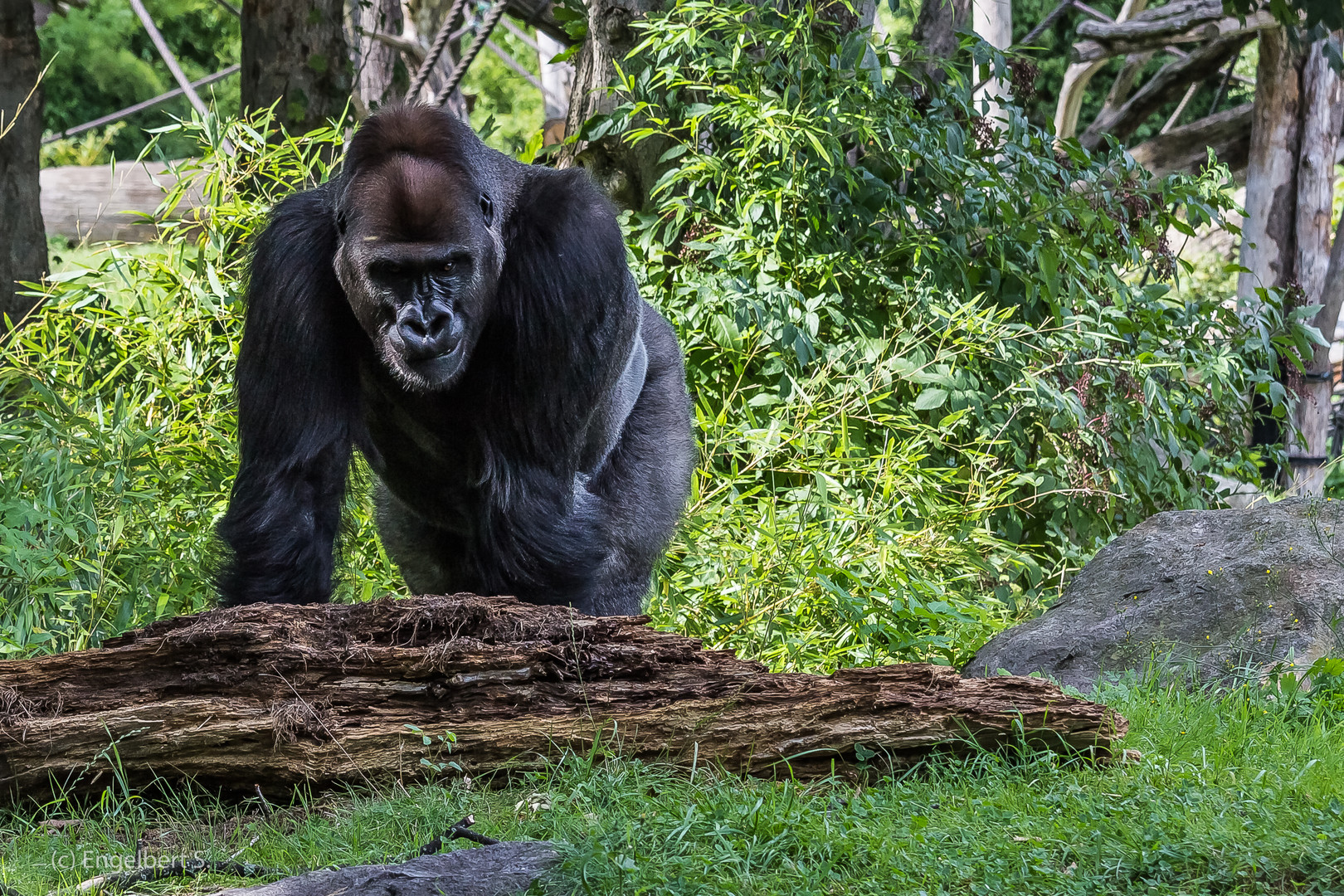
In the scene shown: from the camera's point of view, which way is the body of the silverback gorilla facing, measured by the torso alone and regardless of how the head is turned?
toward the camera

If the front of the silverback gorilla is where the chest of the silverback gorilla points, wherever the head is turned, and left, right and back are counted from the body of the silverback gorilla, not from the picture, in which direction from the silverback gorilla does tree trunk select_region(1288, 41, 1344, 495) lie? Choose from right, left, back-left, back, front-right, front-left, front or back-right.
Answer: back-left

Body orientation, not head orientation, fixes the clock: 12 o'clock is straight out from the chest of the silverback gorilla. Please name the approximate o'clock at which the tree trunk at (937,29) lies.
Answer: The tree trunk is roughly at 7 o'clock from the silverback gorilla.

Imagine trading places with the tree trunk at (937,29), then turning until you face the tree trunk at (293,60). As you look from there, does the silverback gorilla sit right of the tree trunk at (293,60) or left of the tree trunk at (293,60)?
left

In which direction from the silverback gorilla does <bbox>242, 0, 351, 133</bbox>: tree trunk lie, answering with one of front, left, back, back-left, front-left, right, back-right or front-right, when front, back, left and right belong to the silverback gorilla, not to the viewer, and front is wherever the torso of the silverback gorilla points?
back

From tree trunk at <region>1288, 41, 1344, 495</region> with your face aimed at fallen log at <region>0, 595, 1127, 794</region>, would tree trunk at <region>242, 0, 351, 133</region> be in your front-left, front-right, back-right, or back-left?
front-right

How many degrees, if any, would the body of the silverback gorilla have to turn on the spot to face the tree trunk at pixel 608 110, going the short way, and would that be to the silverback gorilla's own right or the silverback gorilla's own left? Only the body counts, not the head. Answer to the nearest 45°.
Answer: approximately 180°

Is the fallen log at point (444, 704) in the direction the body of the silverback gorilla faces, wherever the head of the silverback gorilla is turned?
yes

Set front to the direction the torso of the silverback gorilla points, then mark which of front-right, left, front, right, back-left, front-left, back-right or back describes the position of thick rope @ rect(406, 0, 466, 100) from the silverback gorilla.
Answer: back

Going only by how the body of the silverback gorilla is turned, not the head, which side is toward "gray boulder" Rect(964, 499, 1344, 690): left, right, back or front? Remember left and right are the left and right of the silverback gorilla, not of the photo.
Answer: left
